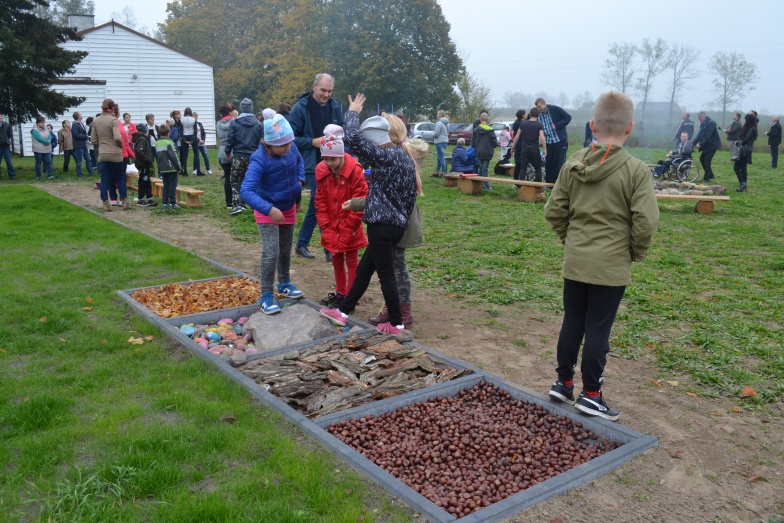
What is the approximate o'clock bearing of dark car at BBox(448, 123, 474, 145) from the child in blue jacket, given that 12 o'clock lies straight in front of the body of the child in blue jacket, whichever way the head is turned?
The dark car is roughly at 8 o'clock from the child in blue jacket.

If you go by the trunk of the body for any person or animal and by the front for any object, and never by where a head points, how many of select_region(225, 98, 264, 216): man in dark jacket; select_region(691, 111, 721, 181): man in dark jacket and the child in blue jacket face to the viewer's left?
1

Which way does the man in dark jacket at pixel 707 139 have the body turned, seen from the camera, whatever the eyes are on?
to the viewer's left

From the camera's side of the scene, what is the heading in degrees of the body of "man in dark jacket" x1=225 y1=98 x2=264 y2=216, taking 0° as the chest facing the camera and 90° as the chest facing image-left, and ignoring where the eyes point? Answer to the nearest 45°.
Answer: approximately 180°

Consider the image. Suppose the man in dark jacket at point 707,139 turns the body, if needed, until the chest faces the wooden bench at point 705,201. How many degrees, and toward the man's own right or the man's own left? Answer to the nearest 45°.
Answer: approximately 90° to the man's own left

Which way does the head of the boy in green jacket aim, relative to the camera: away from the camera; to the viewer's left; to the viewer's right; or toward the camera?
away from the camera

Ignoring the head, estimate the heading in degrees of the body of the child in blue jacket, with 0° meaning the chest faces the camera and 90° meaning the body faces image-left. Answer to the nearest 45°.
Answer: approximately 315°

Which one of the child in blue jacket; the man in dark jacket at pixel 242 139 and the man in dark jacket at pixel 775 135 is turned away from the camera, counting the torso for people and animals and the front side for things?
the man in dark jacket at pixel 242 139
